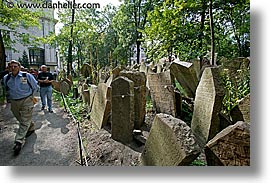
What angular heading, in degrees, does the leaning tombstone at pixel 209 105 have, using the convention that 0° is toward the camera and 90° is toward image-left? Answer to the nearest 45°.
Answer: approximately 45°

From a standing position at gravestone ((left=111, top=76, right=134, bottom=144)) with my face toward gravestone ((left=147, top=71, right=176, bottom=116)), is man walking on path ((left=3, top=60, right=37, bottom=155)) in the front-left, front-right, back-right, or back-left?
back-left

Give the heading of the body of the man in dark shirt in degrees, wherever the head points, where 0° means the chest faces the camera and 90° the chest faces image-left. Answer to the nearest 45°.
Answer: approximately 0°

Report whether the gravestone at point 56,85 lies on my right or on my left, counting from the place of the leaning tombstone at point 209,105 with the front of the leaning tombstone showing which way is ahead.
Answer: on my right

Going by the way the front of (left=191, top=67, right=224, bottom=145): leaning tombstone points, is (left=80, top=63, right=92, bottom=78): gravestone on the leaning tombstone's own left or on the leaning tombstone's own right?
on the leaning tombstone's own right
